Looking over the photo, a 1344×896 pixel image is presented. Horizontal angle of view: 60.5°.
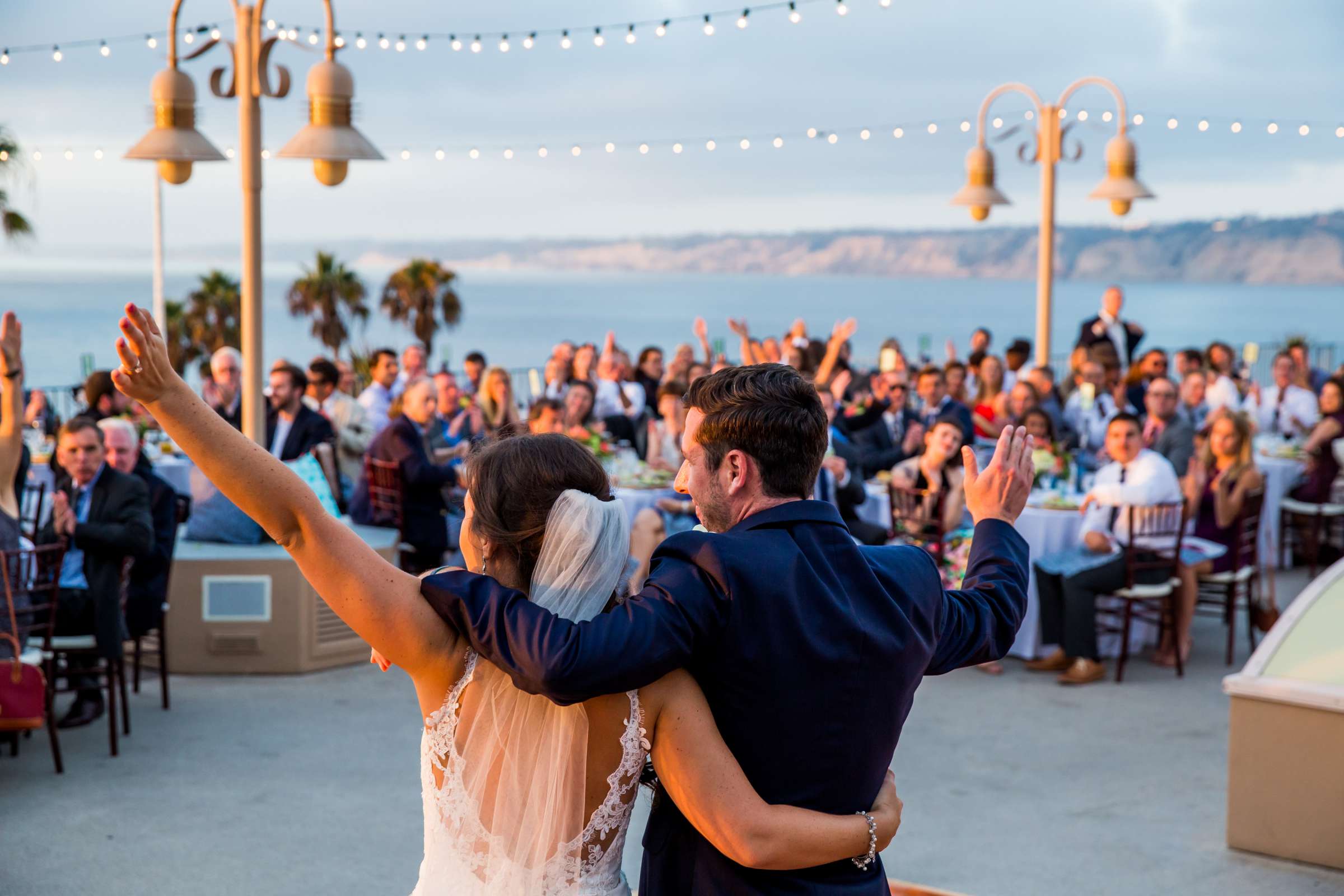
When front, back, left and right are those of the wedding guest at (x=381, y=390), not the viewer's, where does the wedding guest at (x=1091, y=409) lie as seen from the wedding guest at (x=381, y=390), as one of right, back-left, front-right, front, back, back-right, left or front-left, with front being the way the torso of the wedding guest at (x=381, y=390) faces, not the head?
front-left

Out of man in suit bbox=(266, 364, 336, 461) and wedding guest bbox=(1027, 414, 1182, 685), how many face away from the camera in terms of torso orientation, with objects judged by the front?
0

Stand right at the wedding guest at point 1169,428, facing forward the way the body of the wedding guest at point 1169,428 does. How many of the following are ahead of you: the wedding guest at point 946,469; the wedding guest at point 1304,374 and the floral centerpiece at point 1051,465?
2

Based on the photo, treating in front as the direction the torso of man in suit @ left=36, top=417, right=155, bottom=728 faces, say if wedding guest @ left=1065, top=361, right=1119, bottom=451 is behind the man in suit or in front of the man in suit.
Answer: behind

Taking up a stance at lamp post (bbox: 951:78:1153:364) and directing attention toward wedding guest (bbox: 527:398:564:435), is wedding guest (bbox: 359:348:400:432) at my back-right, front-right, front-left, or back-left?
front-right

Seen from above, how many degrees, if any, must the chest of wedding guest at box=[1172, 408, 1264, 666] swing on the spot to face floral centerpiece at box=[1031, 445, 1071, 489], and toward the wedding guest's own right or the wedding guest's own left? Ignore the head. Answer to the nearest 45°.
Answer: approximately 45° to the wedding guest's own right

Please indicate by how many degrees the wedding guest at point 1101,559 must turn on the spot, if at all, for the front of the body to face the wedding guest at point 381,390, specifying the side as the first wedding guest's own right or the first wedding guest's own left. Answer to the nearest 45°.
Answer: approximately 45° to the first wedding guest's own right

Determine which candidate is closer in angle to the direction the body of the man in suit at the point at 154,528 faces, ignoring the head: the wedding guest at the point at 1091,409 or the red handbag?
the red handbag

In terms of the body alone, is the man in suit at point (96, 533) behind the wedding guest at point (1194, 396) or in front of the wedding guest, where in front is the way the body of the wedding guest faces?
in front

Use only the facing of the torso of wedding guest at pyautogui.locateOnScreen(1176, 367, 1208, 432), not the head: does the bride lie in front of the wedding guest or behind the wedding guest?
in front

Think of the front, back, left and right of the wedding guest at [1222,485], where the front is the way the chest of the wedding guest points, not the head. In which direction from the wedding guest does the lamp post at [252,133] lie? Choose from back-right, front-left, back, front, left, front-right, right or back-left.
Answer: front

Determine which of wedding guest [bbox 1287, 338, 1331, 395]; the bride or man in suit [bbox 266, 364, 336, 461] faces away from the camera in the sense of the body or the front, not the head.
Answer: the bride

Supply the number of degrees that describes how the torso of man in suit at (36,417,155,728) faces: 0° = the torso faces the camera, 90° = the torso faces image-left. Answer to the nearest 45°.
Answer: approximately 45°

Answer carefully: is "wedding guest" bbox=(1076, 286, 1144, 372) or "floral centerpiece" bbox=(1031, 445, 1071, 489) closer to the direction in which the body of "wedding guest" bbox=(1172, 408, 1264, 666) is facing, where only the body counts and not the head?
the floral centerpiece
